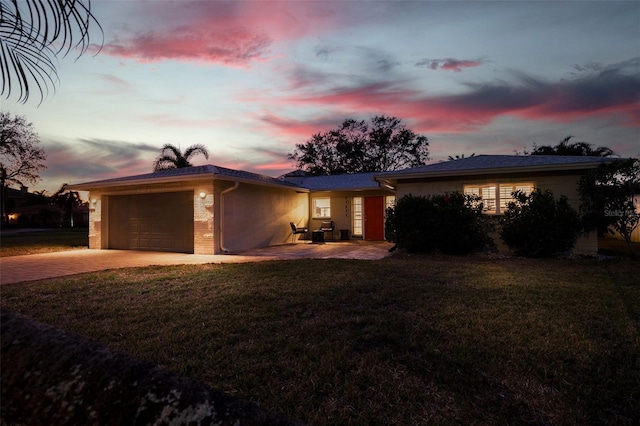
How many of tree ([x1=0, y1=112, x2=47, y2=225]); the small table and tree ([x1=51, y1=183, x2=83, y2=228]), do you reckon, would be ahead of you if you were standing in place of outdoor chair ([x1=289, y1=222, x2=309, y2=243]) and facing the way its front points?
1

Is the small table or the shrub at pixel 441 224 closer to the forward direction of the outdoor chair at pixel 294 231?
the small table

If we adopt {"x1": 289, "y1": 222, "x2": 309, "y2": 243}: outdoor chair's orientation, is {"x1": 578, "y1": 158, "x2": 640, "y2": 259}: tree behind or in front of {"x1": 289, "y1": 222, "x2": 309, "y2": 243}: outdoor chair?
in front

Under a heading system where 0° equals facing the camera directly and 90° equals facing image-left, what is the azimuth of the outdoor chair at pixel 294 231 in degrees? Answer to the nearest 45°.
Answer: approximately 270°

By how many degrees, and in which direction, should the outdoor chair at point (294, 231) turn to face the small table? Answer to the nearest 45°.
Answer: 0° — it already faces it

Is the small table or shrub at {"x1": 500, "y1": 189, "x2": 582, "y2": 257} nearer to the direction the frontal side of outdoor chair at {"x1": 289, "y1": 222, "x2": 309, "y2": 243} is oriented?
the small table
